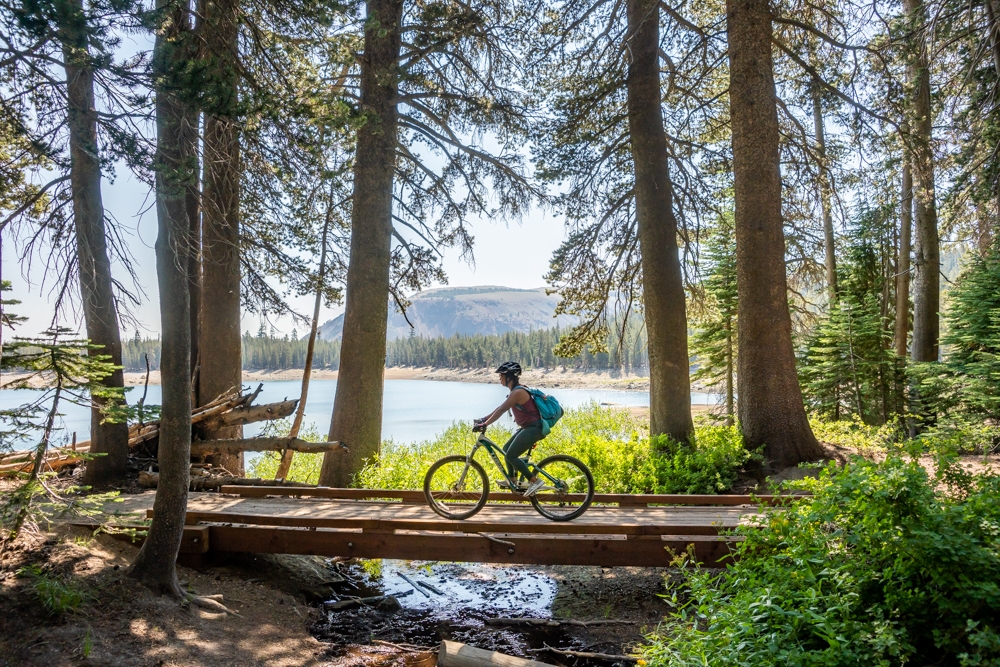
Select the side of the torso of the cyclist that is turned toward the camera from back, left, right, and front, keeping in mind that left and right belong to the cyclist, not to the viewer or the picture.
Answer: left

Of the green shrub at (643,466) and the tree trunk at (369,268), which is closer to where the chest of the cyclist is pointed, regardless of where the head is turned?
the tree trunk

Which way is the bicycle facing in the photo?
to the viewer's left

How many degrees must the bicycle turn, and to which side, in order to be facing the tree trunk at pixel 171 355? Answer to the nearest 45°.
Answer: approximately 45° to its left

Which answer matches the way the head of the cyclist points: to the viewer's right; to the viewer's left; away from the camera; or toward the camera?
to the viewer's left

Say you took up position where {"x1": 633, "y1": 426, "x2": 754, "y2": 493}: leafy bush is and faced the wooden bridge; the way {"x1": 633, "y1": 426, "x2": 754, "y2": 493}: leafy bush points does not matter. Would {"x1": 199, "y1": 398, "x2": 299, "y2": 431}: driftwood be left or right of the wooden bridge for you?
right
